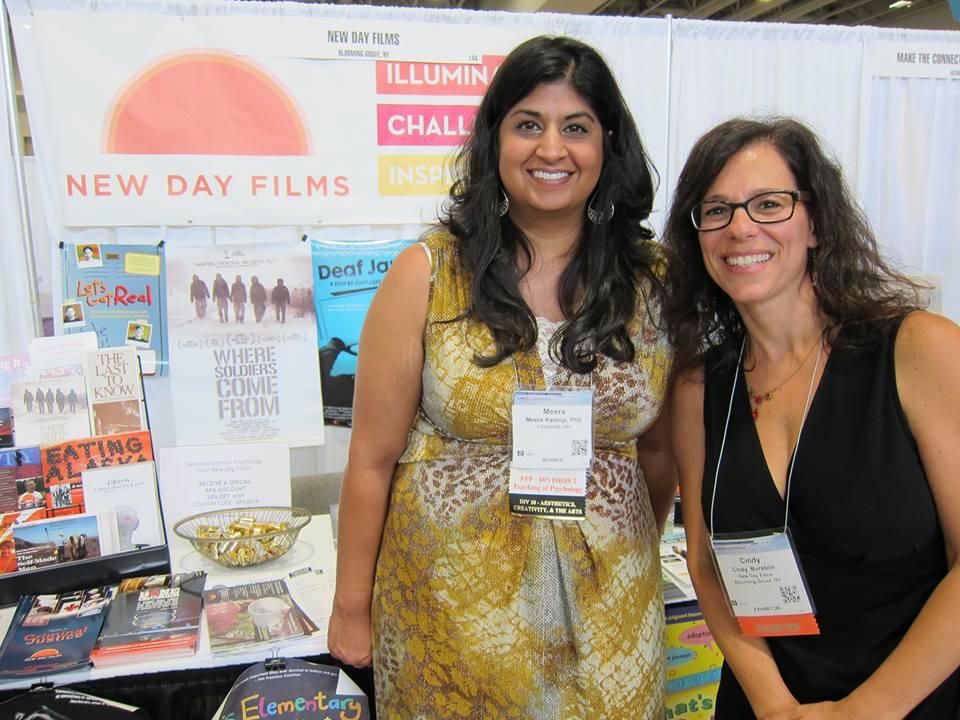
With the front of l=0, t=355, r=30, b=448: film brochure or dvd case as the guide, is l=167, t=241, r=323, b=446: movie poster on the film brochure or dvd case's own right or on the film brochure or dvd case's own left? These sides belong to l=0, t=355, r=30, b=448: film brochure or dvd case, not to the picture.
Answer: on the film brochure or dvd case's own left

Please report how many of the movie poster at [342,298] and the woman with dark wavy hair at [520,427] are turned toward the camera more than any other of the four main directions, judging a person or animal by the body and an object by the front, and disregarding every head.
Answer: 2

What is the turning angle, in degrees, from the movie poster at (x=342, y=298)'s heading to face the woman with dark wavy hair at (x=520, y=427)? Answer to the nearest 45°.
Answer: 0° — it already faces them
